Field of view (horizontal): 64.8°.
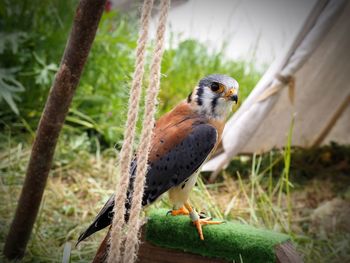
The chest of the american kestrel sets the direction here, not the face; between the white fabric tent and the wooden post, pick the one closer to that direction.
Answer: the white fabric tent

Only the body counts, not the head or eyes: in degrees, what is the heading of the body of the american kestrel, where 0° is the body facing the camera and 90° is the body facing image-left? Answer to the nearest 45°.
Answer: approximately 270°

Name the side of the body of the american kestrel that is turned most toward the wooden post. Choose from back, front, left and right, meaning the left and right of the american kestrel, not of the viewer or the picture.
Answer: back

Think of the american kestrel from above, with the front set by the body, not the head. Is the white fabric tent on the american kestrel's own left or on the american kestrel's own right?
on the american kestrel's own left
